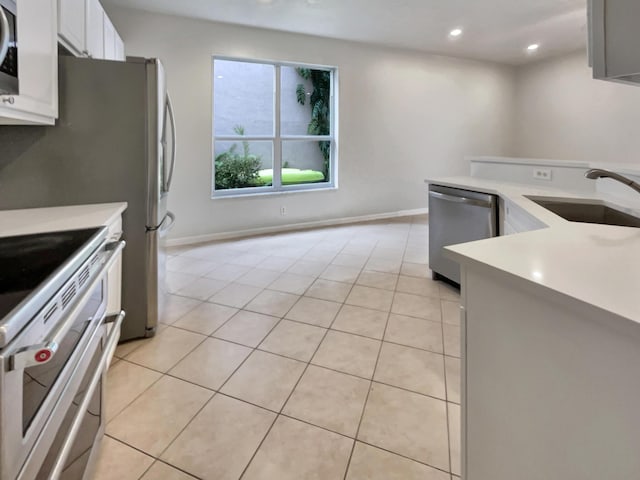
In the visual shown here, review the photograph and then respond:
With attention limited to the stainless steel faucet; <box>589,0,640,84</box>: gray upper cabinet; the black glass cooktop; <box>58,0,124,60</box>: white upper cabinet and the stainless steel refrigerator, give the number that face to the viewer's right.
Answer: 3

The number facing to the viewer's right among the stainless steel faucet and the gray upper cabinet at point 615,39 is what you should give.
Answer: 0

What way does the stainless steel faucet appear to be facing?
to the viewer's left

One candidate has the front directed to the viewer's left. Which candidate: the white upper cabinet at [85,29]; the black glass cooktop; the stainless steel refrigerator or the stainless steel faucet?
the stainless steel faucet

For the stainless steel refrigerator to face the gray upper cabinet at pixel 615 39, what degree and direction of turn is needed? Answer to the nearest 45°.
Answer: approximately 45° to its right

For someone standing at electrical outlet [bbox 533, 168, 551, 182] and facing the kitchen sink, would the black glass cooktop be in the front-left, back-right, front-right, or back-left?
front-right

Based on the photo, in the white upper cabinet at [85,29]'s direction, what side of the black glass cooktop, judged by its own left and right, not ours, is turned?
left

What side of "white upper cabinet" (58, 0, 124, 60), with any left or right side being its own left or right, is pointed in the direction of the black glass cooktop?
right

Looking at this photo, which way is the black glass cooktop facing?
to the viewer's right

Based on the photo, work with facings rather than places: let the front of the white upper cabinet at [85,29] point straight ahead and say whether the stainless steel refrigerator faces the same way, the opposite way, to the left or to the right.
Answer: the same way

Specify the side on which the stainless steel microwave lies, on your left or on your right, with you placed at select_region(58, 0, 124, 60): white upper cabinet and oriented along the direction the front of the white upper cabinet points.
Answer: on your right

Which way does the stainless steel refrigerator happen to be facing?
to the viewer's right

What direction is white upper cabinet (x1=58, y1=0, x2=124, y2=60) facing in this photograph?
to the viewer's right
